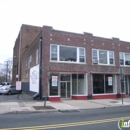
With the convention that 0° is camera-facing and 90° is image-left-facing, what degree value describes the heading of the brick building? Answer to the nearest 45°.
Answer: approximately 315°
